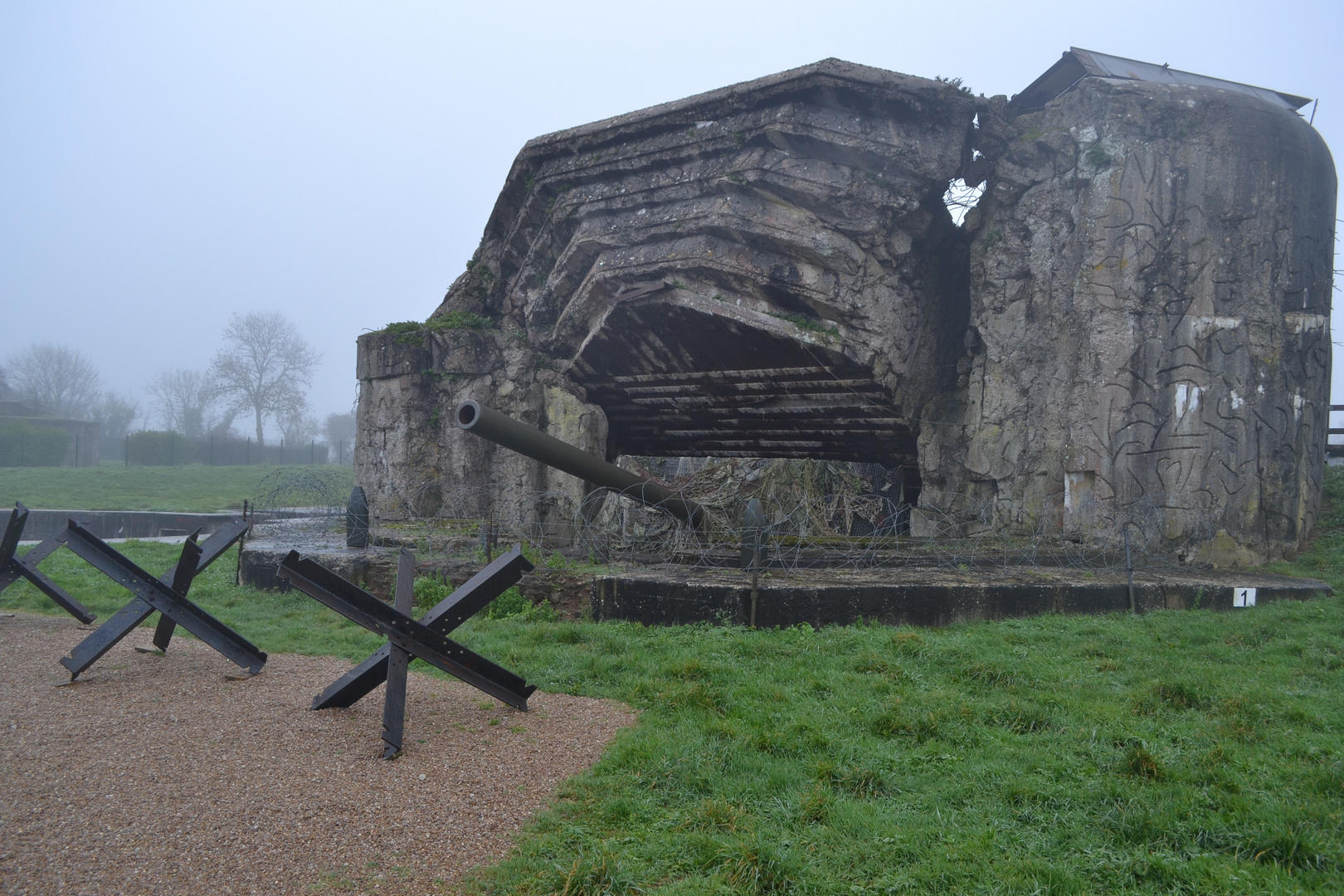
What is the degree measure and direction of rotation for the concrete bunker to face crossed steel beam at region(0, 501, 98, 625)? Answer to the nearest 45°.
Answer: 0° — it already faces it

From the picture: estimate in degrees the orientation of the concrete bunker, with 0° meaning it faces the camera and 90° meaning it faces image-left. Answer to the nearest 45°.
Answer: approximately 45°

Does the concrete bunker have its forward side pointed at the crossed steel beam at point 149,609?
yes

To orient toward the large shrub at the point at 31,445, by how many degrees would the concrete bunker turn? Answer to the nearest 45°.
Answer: approximately 90° to its right

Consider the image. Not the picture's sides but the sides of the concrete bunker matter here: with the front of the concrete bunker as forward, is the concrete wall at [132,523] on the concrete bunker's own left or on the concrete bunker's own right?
on the concrete bunker's own right
